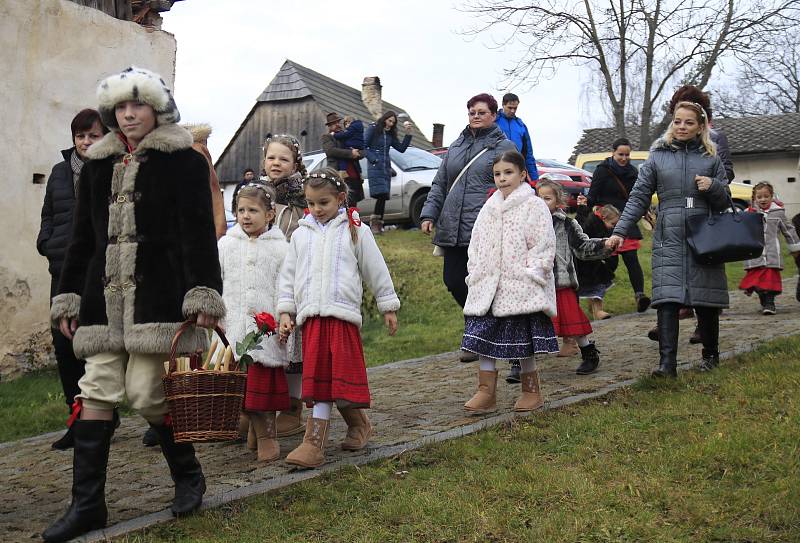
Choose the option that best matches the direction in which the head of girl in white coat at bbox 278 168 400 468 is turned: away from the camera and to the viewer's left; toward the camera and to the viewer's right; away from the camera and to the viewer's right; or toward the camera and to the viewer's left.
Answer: toward the camera and to the viewer's left

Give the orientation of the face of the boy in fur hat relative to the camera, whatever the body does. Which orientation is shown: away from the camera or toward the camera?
toward the camera

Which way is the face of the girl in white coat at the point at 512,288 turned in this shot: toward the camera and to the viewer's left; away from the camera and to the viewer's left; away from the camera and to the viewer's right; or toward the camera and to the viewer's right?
toward the camera and to the viewer's left

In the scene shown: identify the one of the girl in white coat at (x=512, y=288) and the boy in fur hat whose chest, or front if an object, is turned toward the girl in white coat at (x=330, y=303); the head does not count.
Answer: the girl in white coat at (x=512, y=288)

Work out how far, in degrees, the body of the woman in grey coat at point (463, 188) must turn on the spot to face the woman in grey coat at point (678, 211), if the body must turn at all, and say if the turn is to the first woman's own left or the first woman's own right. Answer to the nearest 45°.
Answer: approximately 90° to the first woman's own left

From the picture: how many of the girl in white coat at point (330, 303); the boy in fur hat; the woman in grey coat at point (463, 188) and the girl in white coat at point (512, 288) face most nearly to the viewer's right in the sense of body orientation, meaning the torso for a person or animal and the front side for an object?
0

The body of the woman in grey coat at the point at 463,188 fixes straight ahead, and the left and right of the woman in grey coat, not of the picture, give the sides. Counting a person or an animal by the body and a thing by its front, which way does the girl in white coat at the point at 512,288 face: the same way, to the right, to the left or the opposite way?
the same way

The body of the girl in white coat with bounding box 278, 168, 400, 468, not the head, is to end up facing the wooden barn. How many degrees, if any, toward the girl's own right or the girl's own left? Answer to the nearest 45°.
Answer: approximately 135° to the girl's own right

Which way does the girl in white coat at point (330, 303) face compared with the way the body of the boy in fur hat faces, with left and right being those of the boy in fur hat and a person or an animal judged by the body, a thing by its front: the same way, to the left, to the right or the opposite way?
the same way

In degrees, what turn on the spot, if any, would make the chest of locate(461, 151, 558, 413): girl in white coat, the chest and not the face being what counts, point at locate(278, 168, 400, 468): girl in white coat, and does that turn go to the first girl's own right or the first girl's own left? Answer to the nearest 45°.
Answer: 0° — they already face them
